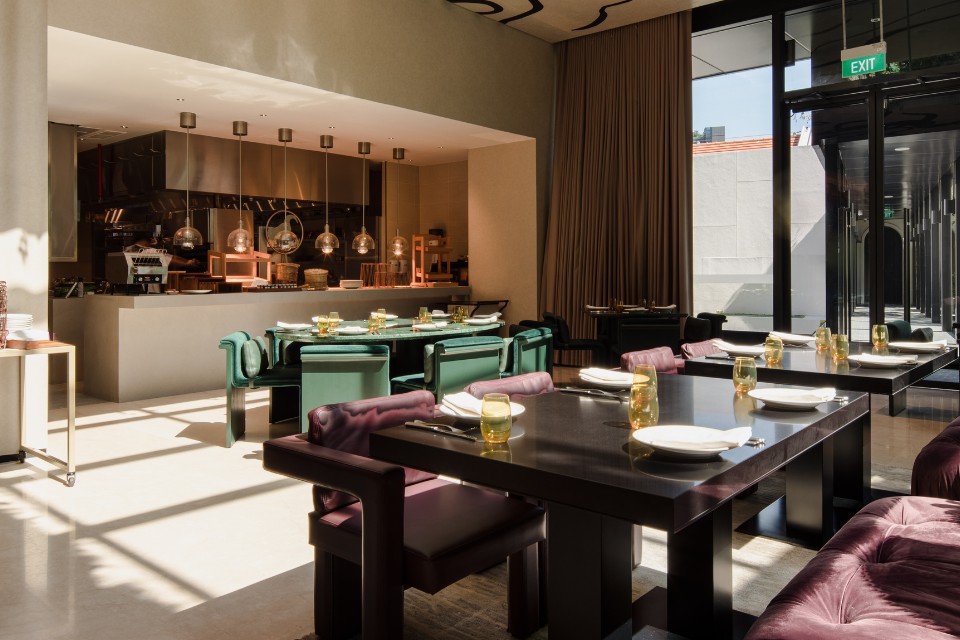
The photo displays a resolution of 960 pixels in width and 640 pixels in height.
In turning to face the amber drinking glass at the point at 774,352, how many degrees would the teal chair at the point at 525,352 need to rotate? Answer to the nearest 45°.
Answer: approximately 180°

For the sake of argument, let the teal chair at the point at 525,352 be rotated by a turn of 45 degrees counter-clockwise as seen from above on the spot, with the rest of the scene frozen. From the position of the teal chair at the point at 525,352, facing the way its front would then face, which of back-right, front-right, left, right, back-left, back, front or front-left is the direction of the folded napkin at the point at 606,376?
left

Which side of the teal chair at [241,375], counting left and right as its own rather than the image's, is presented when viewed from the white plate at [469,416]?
right

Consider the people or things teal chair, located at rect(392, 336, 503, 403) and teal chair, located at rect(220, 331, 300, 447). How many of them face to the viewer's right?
1

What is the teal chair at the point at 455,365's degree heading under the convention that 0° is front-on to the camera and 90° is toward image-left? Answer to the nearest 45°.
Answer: approximately 135°

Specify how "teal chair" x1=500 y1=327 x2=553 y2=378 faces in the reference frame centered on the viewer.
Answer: facing away from the viewer and to the left of the viewer

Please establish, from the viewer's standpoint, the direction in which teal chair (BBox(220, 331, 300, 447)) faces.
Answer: facing to the right of the viewer

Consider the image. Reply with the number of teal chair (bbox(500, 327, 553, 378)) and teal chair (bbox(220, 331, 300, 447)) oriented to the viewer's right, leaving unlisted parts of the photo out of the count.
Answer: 1
